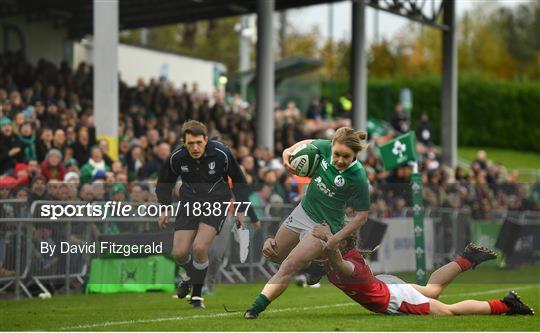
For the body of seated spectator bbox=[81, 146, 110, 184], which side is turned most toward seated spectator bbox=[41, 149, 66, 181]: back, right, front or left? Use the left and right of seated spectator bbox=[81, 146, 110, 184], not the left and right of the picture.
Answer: right

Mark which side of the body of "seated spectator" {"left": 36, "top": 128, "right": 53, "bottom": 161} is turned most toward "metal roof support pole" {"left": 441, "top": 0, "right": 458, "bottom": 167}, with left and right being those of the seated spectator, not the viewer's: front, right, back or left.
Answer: left

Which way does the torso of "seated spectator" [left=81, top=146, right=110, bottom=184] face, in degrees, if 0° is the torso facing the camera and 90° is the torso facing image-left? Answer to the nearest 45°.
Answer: approximately 315°

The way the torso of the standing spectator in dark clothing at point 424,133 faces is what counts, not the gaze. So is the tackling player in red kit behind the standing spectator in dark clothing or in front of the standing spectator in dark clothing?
in front

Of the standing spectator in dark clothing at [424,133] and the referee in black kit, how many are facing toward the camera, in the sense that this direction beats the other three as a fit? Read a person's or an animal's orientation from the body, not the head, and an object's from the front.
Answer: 2

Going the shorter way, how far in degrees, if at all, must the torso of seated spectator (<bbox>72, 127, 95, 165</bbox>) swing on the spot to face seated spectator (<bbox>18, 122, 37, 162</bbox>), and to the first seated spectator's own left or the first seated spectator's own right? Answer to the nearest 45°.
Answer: approximately 135° to the first seated spectator's own right

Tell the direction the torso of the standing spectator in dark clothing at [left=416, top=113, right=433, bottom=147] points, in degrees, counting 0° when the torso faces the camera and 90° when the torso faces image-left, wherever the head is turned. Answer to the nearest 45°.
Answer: approximately 0°

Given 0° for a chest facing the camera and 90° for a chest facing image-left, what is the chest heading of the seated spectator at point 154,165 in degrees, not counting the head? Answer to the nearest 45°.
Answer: approximately 315°
